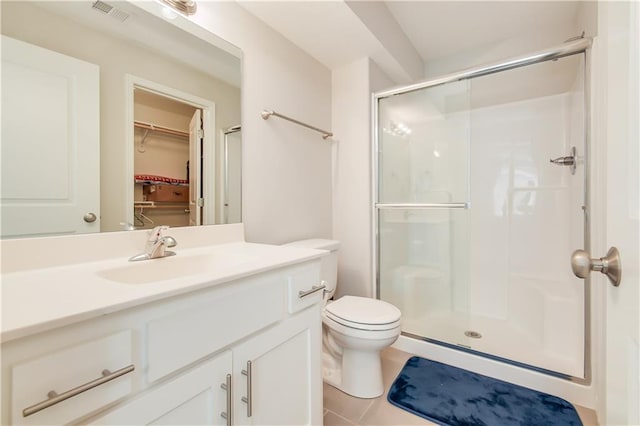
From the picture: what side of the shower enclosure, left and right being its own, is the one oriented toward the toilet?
front

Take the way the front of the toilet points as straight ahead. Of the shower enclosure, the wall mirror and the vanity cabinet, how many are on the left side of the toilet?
1

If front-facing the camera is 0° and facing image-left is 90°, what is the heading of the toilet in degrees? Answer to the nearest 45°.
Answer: approximately 315°

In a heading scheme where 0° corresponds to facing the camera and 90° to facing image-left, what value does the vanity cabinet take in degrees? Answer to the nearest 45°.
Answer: approximately 315°

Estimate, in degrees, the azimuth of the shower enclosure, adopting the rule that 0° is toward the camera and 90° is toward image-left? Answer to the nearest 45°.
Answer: approximately 45°

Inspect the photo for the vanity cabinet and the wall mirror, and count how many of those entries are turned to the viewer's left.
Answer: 0

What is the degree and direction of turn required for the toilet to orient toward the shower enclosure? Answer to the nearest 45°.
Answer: approximately 90° to its left

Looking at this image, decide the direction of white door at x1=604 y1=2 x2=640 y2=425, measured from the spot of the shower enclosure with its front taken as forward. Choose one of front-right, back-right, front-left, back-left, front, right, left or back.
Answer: front-left

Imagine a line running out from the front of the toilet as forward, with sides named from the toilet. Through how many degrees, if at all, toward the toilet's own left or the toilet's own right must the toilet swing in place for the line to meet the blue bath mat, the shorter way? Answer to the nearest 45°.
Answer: approximately 45° to the toilet's own left

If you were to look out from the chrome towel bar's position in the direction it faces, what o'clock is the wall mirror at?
The wall mirror is roughly at 3 o'clock from the chrome towel bar.

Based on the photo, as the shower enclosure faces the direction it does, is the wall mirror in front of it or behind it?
in front

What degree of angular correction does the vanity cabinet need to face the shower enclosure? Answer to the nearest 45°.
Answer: approximately 45° to its left

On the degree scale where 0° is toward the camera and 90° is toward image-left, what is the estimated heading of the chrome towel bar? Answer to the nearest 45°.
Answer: approximately 315°

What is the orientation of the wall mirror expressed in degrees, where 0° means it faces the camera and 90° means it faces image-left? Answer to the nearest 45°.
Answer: approximately 315°
